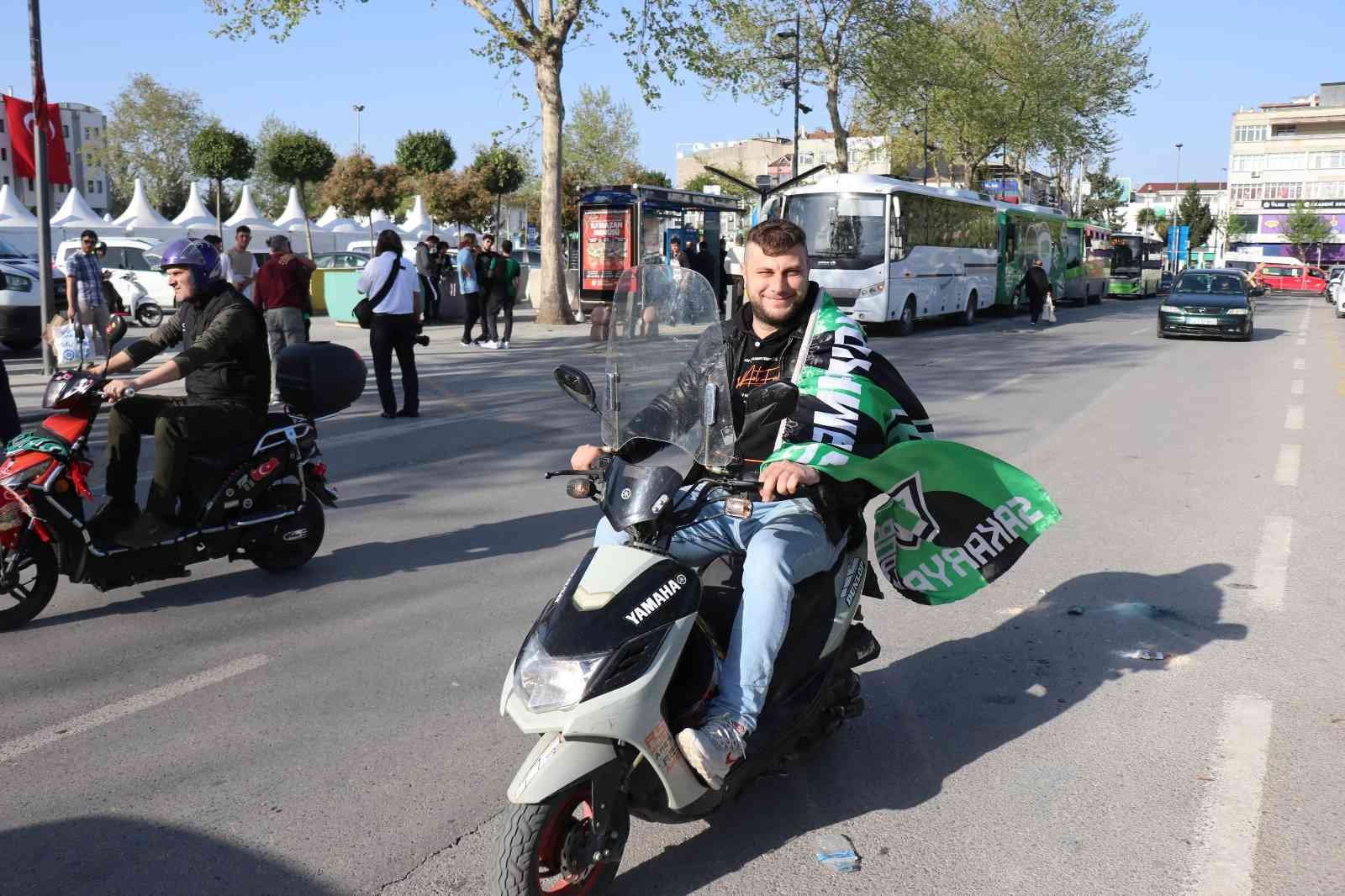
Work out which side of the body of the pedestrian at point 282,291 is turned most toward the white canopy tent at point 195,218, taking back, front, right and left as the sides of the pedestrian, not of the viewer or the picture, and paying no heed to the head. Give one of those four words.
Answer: front

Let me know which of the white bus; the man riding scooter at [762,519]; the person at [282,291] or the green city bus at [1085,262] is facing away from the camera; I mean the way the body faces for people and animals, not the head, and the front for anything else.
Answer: the person

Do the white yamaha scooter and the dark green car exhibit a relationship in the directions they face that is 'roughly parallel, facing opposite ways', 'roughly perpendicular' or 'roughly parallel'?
roughly parallel

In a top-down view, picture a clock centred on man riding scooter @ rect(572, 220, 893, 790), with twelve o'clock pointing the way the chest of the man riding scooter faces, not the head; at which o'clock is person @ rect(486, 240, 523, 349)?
The person is roughly at 4 o'clock from the man riding scooter.

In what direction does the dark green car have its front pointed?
toward the camera

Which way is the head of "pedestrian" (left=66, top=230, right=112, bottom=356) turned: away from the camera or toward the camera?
toward the camera

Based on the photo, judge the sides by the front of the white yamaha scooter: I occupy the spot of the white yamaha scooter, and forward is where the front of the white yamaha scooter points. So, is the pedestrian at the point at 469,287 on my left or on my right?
on my right

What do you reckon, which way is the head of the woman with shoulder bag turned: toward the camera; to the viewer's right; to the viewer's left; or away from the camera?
away from the camera

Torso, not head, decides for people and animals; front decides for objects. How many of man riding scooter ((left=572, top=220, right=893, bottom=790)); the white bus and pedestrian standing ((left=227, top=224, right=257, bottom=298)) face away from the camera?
0

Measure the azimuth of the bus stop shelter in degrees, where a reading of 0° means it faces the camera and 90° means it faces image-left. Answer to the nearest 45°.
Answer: approximately 315°

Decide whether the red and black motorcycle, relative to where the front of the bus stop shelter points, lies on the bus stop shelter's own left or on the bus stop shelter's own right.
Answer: on the bus stop shelter's own right

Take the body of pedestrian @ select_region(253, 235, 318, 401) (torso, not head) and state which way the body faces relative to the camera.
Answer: away from the camera

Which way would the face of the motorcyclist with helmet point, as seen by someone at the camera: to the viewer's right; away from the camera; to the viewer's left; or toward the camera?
to the viewer's left

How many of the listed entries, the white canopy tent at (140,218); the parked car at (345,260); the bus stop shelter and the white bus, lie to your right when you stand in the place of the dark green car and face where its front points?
4

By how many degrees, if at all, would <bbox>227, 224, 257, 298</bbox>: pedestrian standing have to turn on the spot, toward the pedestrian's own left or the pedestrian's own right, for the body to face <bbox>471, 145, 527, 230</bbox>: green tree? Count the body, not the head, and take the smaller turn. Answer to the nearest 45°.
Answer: approximately 135° to the pedestrian's own left

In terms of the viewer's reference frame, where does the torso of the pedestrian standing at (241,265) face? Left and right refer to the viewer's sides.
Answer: facing the viewer and to the right of the viewer

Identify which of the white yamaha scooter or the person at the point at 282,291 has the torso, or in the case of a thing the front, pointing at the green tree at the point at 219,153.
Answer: the person

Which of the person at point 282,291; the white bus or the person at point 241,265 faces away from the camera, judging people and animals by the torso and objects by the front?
the person at point 282,291

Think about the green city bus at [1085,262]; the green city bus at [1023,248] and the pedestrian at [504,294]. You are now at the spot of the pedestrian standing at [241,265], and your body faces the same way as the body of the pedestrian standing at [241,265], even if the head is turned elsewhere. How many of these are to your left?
3

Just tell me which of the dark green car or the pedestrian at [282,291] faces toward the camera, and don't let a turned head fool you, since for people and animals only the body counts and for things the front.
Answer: the dark green car
